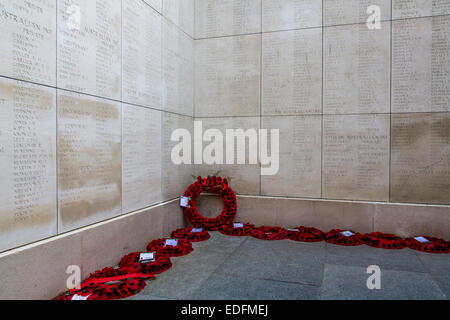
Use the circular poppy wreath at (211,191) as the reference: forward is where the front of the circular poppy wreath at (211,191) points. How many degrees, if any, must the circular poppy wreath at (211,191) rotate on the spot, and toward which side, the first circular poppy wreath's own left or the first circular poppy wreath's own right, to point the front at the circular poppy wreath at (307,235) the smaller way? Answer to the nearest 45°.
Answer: approximately 90° to the first circular poppy wreath's own left

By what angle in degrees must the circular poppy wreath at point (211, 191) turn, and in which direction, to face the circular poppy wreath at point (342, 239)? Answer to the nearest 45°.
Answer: approximately 90° to its left

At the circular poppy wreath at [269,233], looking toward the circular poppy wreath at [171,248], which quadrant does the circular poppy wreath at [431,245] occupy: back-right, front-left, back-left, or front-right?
back-left

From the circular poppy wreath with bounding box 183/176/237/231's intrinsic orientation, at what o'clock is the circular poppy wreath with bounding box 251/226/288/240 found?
the circular poppy wreath with bounding box 251/226/288/240 is roughly at 10 o'clock from the circular poppy wreath with bounding box 183/176/237/231.

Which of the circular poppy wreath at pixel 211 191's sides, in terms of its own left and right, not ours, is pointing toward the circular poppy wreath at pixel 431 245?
left

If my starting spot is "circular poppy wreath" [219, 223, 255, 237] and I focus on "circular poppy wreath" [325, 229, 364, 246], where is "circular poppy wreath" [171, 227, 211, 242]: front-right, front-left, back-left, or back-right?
back-right

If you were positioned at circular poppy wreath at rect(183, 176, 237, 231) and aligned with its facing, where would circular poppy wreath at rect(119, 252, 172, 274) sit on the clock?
circular poppy wreath at rect(119, 252, 172, 274) is roughly at 1 o'clock from circular poppy wreath at rect(183, 176, 237, 231).

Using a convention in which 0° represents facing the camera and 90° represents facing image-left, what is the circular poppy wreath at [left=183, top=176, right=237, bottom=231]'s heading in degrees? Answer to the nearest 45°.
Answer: approximately 0°

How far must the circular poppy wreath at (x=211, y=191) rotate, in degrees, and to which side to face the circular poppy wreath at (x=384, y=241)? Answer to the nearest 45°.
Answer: approximately 90° to its left
